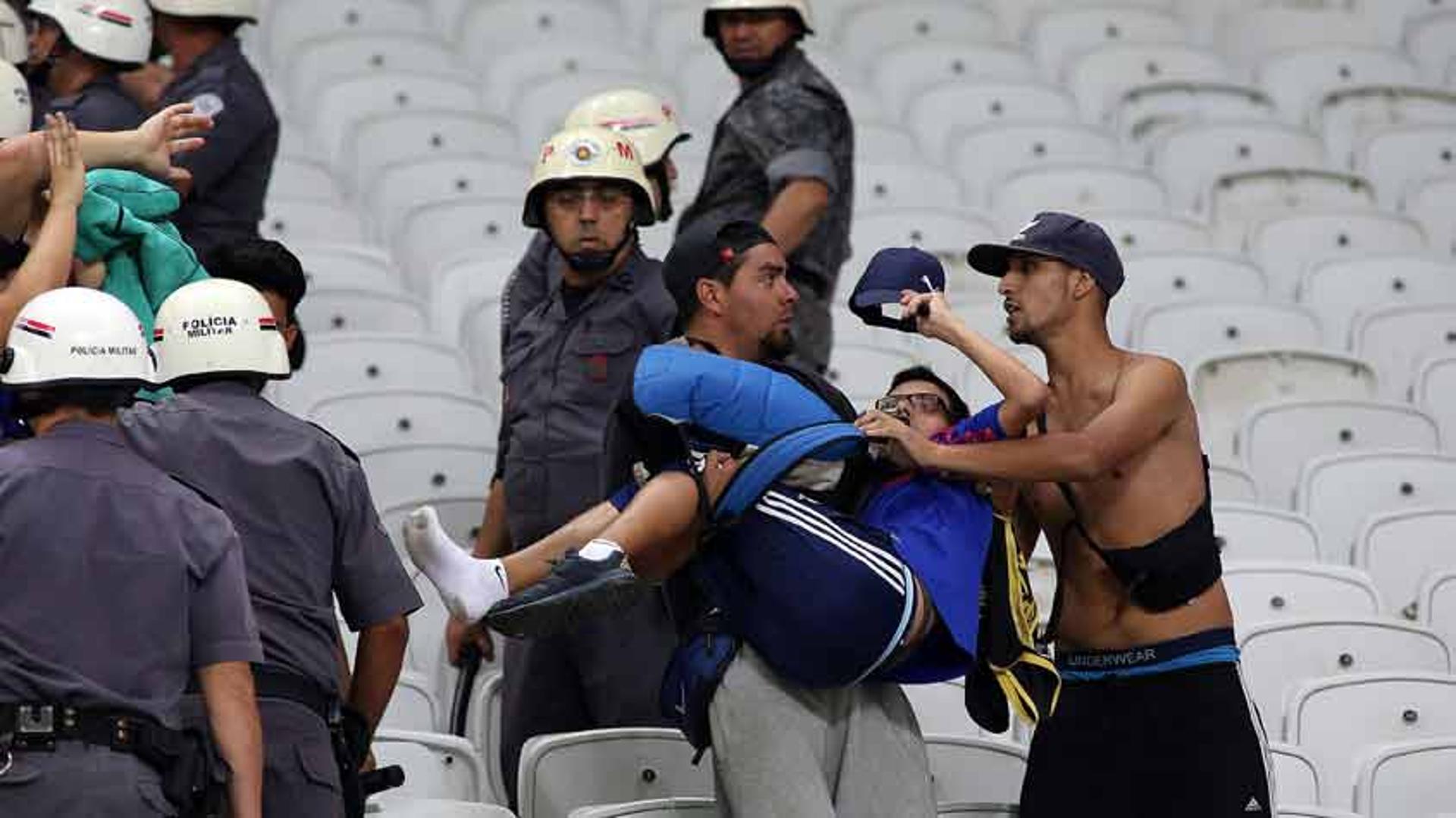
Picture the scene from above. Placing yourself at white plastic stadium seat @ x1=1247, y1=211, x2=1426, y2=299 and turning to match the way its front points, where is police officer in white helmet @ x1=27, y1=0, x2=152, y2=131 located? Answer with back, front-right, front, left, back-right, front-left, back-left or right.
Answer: front-right

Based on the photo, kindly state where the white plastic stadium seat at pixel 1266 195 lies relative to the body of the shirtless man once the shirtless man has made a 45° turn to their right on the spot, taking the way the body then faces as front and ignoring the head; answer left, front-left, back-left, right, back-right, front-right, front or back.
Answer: right

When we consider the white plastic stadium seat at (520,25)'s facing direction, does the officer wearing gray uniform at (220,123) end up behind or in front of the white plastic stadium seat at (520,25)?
in front

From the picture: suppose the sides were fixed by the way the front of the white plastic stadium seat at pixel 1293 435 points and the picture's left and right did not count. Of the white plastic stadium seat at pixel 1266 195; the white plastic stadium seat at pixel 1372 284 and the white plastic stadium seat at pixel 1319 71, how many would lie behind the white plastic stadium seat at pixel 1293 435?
3

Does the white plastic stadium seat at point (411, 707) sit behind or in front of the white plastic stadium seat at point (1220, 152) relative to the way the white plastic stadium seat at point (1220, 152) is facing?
in front

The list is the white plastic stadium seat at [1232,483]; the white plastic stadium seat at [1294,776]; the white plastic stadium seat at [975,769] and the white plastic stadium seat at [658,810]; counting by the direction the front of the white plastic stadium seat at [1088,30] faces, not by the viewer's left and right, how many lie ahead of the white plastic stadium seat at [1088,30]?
4

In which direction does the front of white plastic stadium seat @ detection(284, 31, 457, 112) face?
toward the camera

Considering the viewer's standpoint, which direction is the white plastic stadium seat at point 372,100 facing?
facing the viewer

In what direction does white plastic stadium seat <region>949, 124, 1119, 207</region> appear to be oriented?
toward the camera

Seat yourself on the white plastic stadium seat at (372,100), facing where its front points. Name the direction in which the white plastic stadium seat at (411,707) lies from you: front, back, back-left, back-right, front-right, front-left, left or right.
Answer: front

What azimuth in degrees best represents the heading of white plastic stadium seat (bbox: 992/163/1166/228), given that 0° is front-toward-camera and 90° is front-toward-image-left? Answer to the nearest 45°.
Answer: approximately 0°

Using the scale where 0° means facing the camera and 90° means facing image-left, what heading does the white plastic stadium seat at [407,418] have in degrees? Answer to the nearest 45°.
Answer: approximately 0°

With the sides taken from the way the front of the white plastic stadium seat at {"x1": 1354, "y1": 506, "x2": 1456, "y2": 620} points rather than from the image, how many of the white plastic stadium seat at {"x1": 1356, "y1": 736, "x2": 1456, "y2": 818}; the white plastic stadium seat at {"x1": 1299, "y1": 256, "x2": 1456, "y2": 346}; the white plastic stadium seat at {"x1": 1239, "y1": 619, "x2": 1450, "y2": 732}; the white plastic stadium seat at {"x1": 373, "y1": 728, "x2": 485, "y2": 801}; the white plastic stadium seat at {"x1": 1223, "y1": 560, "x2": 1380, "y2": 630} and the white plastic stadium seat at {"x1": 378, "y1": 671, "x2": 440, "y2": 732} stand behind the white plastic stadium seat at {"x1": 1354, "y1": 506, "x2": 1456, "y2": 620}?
1

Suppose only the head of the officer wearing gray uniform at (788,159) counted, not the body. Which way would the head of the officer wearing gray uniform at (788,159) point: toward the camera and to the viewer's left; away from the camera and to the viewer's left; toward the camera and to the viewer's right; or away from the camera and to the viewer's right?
toward the camera and to the viewer's left

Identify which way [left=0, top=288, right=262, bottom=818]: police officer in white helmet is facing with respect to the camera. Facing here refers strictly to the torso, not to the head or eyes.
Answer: away from the camera

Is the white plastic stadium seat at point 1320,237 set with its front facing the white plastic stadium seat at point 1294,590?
yes

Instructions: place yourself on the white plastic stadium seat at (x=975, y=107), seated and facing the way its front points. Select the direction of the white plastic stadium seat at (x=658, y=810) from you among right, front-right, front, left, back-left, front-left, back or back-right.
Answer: front
